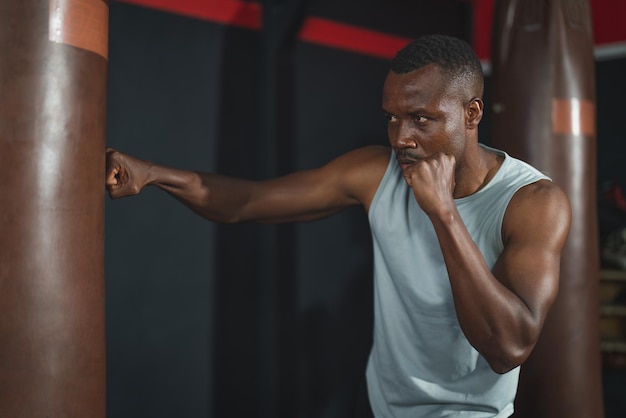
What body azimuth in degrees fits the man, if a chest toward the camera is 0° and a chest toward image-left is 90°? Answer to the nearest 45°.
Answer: approximately 45°

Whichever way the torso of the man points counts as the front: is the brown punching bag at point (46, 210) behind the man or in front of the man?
in front

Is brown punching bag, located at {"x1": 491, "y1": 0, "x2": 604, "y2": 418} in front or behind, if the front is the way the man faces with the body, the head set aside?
behind
